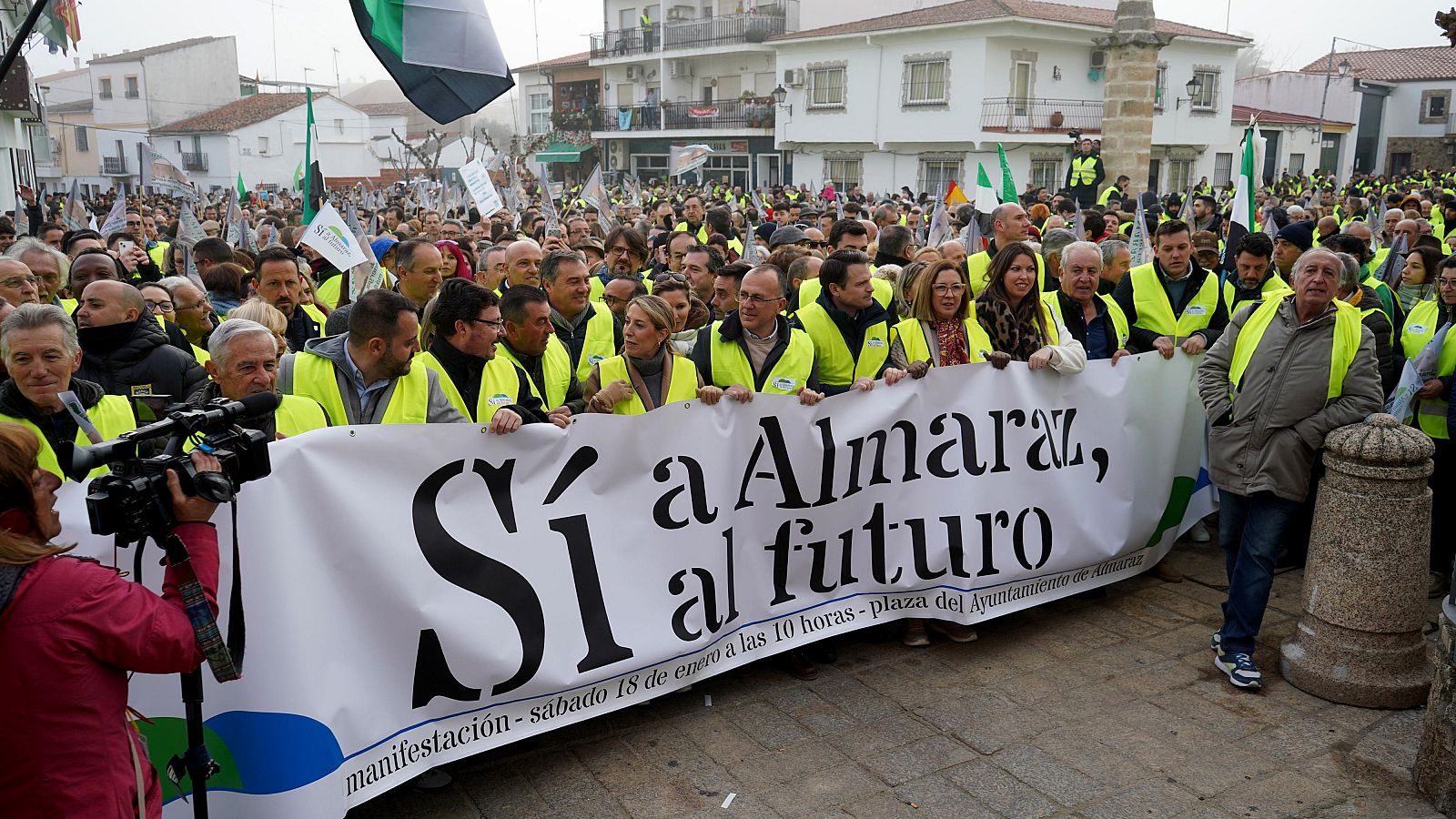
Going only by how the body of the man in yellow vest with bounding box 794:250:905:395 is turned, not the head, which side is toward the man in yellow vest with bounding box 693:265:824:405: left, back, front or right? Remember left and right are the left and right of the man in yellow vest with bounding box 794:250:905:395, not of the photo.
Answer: right

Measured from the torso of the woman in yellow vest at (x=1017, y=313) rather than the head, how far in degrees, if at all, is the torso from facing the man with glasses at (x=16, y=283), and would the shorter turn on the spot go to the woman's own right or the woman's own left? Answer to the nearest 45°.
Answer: approximately 90° to the woman's own right

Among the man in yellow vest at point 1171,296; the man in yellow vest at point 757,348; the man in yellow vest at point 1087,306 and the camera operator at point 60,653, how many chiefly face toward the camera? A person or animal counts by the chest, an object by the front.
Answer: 3

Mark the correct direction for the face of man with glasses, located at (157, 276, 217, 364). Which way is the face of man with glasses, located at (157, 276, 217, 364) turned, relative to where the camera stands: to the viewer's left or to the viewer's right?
to the viewer's right

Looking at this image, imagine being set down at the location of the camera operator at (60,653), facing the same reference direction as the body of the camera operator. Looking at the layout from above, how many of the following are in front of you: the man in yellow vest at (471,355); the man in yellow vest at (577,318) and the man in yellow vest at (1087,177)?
3

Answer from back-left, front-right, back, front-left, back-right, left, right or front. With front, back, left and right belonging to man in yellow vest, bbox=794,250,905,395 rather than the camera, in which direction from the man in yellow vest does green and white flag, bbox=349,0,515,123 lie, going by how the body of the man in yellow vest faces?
back-right

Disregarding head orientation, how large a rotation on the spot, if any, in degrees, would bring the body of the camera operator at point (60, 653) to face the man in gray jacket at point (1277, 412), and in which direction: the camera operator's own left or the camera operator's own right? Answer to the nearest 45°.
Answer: approximately 45° to the camera operator's own right

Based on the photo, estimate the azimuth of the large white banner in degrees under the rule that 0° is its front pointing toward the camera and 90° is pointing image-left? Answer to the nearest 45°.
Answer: approximately 315°
